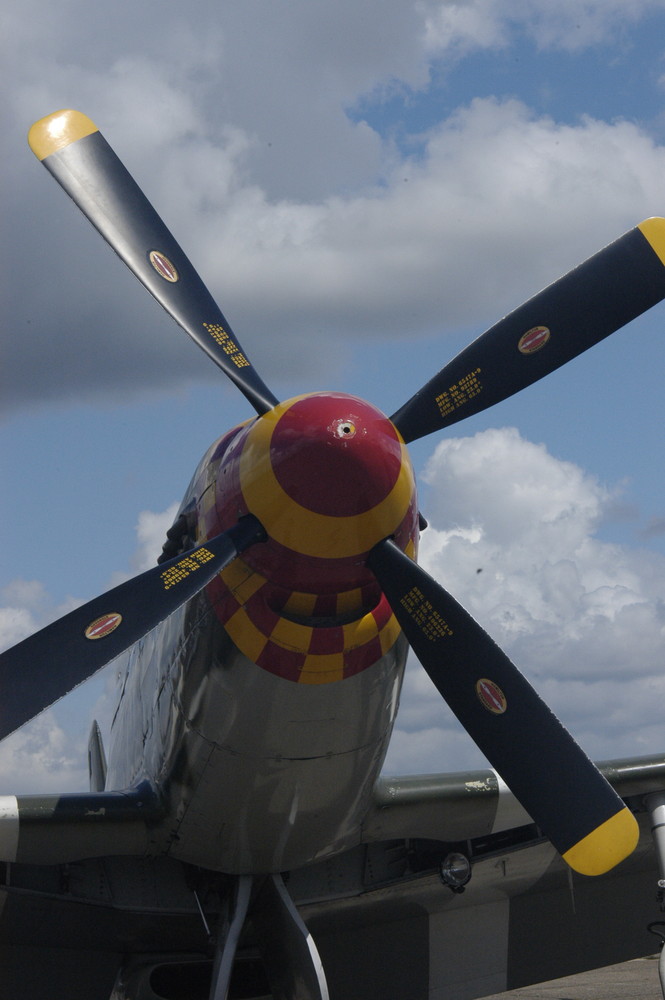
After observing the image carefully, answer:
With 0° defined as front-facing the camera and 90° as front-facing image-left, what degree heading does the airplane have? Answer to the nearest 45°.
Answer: approximately 0°
